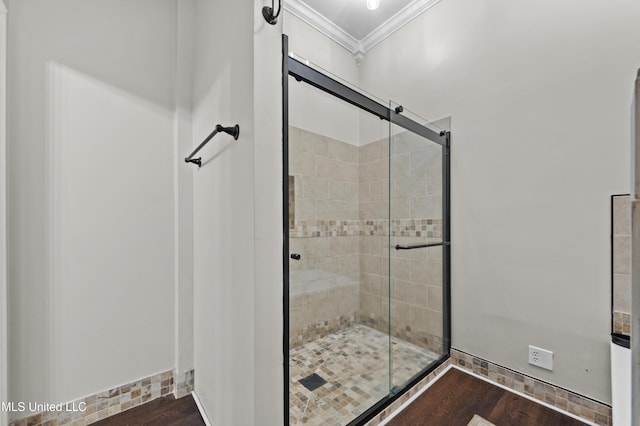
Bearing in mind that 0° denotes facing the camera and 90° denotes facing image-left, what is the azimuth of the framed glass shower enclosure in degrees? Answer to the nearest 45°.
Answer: approximately 315°
